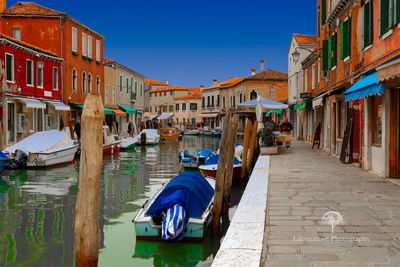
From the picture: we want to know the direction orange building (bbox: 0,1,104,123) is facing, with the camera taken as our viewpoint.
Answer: facing the viewer and to the right of the viewer

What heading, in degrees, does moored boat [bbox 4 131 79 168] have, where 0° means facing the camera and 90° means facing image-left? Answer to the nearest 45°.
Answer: approximately 225°

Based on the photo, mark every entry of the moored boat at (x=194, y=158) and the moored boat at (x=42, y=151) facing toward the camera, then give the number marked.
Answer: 0

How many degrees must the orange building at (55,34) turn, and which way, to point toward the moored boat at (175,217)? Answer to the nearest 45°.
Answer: approximately 45° to its right

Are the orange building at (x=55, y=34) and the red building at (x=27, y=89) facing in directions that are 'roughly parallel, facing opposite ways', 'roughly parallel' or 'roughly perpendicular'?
roughly parallel

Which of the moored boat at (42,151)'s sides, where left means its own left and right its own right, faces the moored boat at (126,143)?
front

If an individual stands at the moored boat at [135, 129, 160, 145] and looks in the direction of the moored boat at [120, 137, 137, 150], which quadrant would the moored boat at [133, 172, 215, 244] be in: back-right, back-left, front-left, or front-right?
front-left

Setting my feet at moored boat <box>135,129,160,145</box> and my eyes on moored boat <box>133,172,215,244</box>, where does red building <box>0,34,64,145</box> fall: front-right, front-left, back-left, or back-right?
front-right

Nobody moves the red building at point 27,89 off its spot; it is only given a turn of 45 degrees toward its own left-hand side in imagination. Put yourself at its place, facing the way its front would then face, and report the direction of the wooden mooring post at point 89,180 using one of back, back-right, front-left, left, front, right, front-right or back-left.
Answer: right
